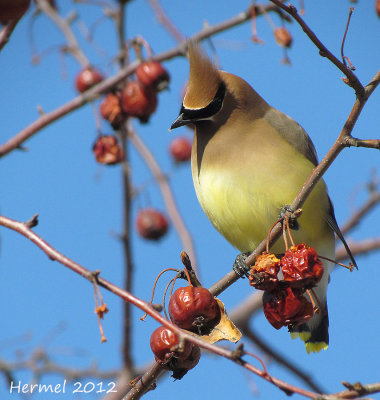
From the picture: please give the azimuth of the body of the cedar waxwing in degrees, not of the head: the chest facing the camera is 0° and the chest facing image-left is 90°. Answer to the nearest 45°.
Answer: approximately 45°

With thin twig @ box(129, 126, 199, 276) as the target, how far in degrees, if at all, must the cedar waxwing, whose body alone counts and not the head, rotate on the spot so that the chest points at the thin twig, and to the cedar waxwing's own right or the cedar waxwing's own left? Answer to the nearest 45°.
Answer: approximately 90° to the cedar waxwing's own right

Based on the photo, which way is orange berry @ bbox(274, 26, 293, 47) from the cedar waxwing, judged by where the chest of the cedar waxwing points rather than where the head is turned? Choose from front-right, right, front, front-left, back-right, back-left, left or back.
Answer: back

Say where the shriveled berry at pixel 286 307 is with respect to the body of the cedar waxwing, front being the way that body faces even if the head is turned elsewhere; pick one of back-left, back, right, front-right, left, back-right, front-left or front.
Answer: front-left

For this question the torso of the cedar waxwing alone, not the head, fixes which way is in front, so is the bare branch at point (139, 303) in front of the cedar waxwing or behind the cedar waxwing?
in front

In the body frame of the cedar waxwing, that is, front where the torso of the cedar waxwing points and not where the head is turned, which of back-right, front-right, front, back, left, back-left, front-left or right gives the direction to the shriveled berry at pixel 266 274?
front-left

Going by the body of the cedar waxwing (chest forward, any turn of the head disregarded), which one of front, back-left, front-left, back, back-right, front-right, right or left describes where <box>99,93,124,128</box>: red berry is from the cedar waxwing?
right

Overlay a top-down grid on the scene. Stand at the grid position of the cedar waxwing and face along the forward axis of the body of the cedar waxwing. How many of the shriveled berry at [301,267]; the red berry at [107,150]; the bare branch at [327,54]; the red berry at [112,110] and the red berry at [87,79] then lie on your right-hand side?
3

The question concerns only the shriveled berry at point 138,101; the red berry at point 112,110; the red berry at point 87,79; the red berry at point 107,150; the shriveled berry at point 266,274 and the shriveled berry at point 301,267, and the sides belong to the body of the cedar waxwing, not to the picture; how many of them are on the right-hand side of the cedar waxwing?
4

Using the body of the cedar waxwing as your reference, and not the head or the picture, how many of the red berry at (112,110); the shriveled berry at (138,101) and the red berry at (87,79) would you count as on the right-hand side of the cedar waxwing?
3
